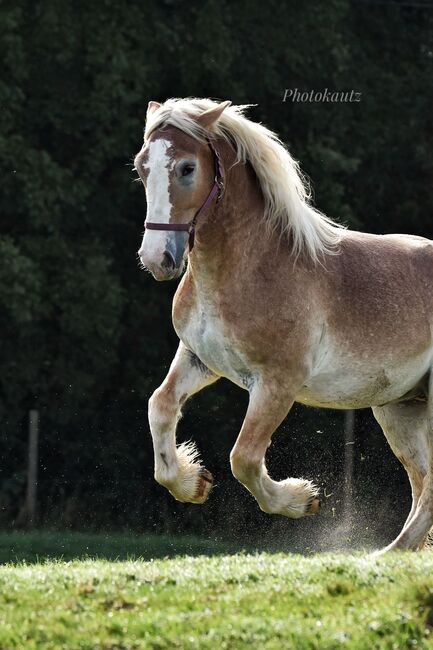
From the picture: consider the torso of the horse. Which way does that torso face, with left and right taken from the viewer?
facing the viewer and to the left of the viewer
